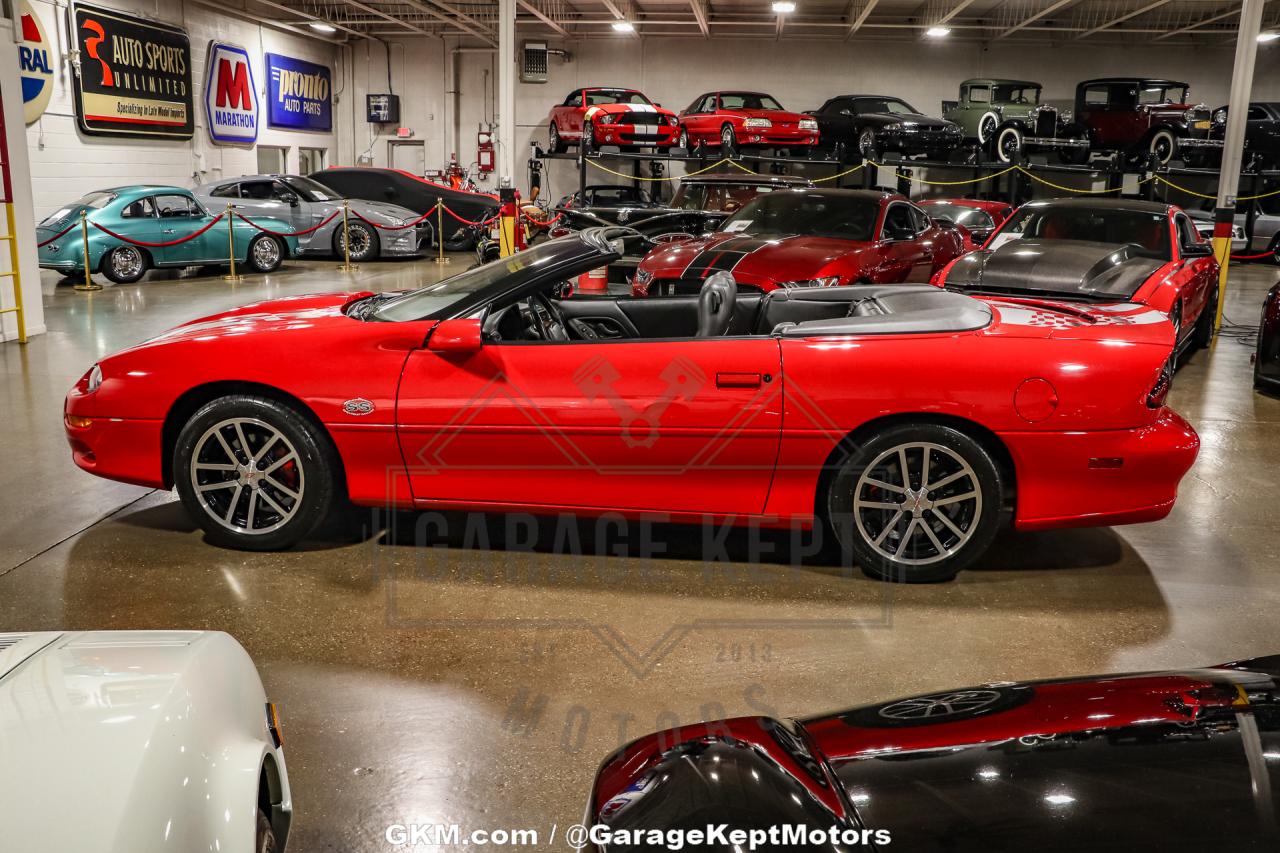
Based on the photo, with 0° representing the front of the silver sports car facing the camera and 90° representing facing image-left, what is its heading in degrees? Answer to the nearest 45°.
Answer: approximately 315°

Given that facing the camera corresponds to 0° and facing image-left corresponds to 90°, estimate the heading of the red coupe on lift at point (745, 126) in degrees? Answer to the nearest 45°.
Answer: approximately 315°

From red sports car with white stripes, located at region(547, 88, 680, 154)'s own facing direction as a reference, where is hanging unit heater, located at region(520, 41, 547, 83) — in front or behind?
behind

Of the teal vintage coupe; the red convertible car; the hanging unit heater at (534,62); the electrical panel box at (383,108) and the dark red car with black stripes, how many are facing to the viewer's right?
1

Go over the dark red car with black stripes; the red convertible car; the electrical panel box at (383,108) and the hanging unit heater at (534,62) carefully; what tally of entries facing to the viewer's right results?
0

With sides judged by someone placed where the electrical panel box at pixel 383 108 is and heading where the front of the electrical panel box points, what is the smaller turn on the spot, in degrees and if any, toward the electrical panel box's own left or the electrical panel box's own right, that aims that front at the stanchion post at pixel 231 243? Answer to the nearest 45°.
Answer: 0° — it already faces it

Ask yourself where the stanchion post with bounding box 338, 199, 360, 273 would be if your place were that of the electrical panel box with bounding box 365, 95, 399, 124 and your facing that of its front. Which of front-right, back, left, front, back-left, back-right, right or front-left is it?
front

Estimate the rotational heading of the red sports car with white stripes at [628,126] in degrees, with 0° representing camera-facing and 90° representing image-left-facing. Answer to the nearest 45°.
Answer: approximately 315°

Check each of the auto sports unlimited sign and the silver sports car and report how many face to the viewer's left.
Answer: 0

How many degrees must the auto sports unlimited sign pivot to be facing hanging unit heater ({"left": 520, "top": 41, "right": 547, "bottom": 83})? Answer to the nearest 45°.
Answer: approximately 90° to its left

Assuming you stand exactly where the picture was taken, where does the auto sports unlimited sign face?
facing the viewer and to the right of the viewer

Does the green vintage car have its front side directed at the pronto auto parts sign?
no

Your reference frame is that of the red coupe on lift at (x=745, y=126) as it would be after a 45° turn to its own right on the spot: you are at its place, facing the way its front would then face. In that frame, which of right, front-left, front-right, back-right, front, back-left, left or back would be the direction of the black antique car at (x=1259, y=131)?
left

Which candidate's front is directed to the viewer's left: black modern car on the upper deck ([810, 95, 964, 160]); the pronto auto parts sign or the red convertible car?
the red convertible car

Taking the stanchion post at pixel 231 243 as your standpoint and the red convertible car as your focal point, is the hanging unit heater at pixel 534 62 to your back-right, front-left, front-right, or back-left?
back-left

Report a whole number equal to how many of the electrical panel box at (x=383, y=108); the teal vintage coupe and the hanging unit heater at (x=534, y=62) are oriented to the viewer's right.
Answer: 1

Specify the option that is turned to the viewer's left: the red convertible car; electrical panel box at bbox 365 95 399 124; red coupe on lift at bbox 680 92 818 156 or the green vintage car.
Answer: the red convertible car

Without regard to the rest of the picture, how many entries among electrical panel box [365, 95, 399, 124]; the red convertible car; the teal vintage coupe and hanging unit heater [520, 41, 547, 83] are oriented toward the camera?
2

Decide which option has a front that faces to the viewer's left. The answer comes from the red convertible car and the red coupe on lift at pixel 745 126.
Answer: the red convertible car

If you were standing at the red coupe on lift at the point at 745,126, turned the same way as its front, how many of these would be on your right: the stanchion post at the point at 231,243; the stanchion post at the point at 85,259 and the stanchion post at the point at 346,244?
3

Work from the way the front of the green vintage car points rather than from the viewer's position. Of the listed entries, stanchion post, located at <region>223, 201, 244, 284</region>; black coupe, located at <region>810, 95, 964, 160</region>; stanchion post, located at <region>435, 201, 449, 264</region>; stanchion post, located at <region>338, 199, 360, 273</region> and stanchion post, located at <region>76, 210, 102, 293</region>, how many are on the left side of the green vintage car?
0

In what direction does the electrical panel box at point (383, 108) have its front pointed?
toward the camera
